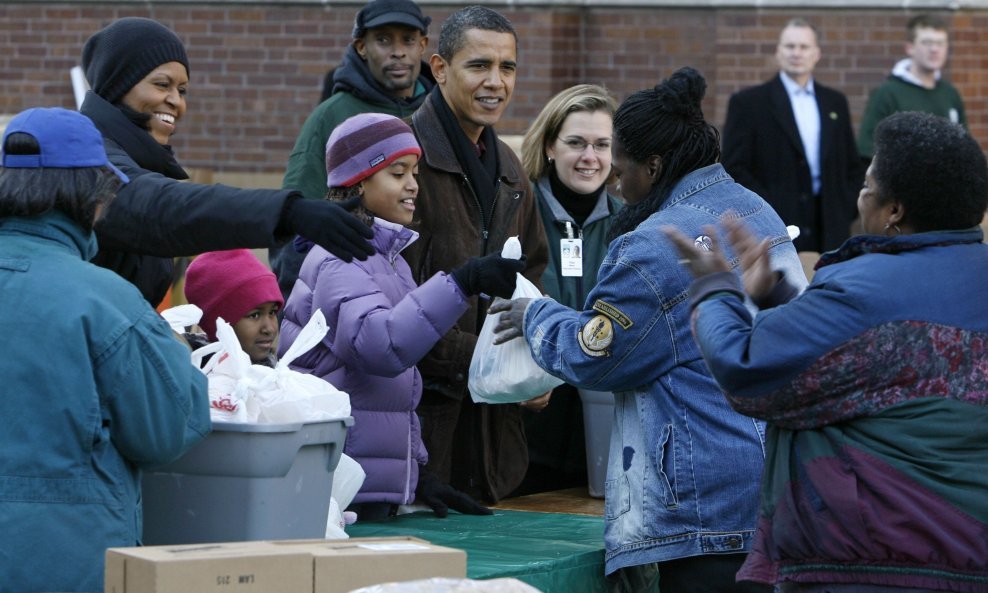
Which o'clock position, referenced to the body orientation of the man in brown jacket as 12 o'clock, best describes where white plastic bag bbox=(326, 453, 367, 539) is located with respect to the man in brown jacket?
The white plastic bag is roughly at 2 o'clock from the man in brown jacket.

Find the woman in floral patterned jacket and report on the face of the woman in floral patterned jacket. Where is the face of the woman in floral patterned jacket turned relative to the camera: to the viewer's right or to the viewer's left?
to the viewer's left

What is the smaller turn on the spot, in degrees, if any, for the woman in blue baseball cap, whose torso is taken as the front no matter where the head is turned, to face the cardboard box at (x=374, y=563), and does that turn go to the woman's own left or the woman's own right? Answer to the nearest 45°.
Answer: approximately 45° to the woman's own right

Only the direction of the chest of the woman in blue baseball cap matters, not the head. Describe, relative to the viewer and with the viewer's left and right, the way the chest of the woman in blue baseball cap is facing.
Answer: facing away from the viewer and to the right of the viewer

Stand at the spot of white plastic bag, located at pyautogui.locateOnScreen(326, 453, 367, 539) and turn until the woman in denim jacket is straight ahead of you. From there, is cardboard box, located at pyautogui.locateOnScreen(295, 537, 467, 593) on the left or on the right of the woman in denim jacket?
right

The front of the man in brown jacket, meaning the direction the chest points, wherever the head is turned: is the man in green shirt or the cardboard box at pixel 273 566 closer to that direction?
the cardboard box

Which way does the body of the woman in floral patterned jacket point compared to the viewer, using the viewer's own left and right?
facing away from the viewer and to the left of the viewer

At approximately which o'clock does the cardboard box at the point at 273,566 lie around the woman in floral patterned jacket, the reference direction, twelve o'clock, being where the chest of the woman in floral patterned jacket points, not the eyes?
The cardboard box is roughly at 10 o'clock from the woman in floral patterned jacket.

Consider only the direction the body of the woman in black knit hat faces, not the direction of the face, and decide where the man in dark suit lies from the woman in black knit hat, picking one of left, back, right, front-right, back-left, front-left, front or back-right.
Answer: front-left

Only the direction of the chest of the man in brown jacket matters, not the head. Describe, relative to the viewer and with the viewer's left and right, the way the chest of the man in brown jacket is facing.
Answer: facing the viewer and to the right of the viewer

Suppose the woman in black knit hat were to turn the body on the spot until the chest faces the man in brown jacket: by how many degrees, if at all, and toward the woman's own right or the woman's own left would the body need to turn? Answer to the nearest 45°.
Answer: approximately 45° to the woman's own left

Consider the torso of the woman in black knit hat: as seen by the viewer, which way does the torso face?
to the viewer's right

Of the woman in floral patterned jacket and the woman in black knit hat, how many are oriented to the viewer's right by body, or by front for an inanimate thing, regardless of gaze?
1

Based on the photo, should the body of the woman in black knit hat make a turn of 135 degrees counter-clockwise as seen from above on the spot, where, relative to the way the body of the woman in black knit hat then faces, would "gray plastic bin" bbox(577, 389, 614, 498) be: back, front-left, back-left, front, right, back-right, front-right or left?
right
